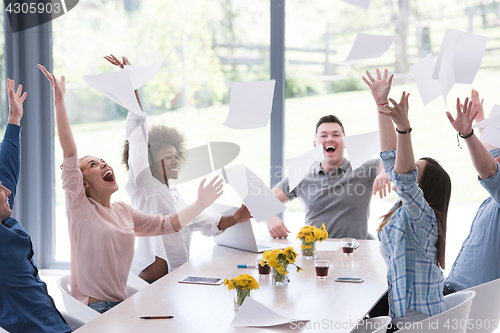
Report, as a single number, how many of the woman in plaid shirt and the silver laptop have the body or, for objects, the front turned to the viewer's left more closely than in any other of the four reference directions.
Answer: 1

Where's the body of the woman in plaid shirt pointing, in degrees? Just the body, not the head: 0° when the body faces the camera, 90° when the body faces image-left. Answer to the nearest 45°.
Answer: approximately 90°

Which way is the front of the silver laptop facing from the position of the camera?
facing away from the viewer and to the right of the viewer

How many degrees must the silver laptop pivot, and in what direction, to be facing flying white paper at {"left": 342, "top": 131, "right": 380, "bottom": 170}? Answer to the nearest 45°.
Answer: approximately 45° to its right

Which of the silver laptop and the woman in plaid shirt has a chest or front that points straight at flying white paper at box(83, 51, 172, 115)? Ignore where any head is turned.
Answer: the woman in plaid shirt

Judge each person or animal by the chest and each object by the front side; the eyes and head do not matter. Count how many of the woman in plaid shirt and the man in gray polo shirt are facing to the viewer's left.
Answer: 1
